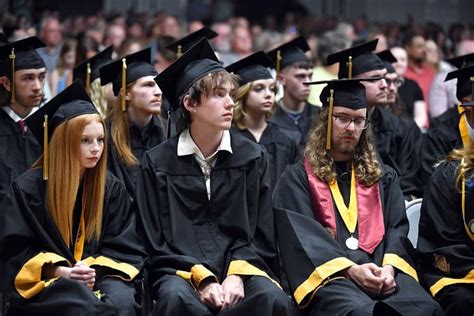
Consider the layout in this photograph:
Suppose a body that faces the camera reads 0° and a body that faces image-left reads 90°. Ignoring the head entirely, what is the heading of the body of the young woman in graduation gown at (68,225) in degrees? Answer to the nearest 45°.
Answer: approximately 315°

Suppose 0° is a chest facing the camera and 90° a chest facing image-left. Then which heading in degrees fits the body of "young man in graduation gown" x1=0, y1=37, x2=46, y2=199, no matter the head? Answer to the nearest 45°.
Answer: approximately 315°

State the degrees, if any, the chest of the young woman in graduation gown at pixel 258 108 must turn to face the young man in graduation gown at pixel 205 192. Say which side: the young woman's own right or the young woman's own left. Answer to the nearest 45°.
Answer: approximately 45° to the young woman's own right

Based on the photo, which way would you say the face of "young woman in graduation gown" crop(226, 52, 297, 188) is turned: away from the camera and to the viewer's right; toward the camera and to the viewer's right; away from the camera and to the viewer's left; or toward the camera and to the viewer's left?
toward the camera and to the viewer's right

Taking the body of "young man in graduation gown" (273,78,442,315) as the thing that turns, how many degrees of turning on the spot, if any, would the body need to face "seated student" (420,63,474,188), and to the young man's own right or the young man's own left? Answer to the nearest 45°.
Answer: approximately 90° to the young man's own left

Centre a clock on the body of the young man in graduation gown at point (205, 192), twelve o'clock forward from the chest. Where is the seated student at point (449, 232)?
The seated student is roughly at 9 o'clock from the young man in graduation gown.

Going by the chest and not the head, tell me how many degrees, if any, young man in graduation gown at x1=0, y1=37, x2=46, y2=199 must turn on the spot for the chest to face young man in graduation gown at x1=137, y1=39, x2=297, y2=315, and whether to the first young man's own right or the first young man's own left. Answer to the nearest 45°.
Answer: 0° — they already face them

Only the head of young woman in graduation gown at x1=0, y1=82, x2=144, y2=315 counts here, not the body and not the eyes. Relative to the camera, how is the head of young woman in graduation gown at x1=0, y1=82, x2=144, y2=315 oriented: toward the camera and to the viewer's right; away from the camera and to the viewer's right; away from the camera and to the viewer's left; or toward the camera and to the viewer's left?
toward the camera and to the viewer's right

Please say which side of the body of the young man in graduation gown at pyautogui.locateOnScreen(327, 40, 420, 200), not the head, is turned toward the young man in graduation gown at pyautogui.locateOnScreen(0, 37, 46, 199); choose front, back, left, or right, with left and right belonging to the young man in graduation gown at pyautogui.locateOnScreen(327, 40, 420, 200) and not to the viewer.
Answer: right

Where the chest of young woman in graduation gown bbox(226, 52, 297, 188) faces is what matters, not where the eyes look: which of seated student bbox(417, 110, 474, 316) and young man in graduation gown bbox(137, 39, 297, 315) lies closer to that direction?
the young man in graduation gown

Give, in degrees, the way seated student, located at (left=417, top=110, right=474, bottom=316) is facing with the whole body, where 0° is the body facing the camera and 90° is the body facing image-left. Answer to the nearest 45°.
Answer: approximately 315°
